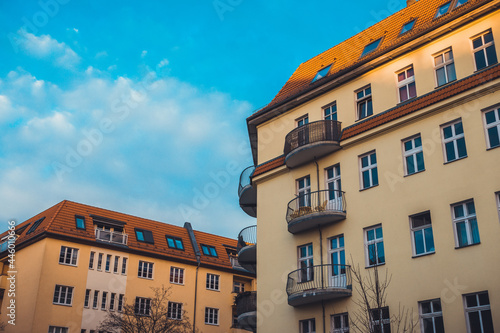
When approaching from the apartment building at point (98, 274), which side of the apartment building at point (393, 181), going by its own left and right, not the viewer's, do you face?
right

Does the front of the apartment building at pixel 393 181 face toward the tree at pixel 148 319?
no

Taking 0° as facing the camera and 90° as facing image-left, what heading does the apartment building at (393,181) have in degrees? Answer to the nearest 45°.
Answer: approximately 45°
